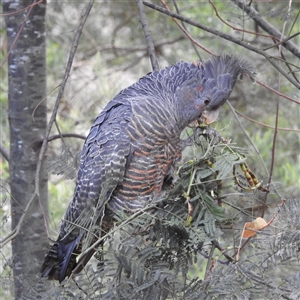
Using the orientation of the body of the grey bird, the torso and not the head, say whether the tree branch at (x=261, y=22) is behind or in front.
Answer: in front

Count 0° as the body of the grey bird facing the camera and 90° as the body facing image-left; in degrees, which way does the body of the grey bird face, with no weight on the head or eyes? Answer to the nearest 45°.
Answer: approximately 270°

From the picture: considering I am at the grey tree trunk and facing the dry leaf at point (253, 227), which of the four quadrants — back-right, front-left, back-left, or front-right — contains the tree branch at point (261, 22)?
front-left
